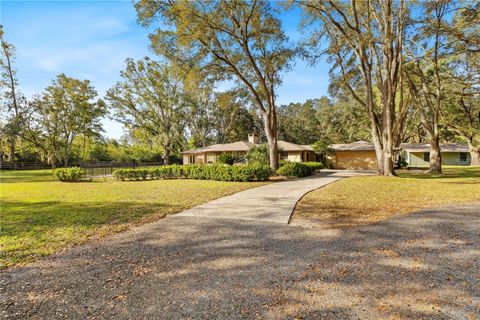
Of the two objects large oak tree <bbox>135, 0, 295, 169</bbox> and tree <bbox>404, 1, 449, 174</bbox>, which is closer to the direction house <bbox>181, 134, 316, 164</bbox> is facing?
the large oak tree

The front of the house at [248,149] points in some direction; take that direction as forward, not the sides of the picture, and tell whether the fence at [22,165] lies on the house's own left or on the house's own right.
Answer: on the house's own right

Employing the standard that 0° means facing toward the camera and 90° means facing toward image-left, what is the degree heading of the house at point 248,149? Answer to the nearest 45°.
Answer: approximately 0°

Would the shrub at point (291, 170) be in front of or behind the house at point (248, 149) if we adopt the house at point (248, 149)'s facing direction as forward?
in front

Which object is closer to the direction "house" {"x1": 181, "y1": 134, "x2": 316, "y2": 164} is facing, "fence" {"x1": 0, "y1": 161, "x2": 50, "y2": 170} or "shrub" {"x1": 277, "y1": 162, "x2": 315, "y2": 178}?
the shrub

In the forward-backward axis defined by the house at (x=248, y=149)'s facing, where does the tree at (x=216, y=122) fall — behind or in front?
behind

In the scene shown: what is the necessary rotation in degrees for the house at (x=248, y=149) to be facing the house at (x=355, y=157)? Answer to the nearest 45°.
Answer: approximately 90° to its left

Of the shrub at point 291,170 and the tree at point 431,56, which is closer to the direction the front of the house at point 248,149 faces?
the shrub

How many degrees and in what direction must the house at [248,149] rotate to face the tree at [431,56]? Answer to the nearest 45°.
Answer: approximately 45° to its left

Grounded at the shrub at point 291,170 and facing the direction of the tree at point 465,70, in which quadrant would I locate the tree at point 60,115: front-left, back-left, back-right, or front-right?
back-left

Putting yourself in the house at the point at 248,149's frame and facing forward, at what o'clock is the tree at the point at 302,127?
The tree is roughly at 7 o'clock from the house.

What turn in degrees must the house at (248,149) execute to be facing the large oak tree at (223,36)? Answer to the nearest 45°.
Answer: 0° — it already faces it

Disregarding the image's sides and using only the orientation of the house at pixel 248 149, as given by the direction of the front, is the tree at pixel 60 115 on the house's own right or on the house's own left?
on the house's own right
